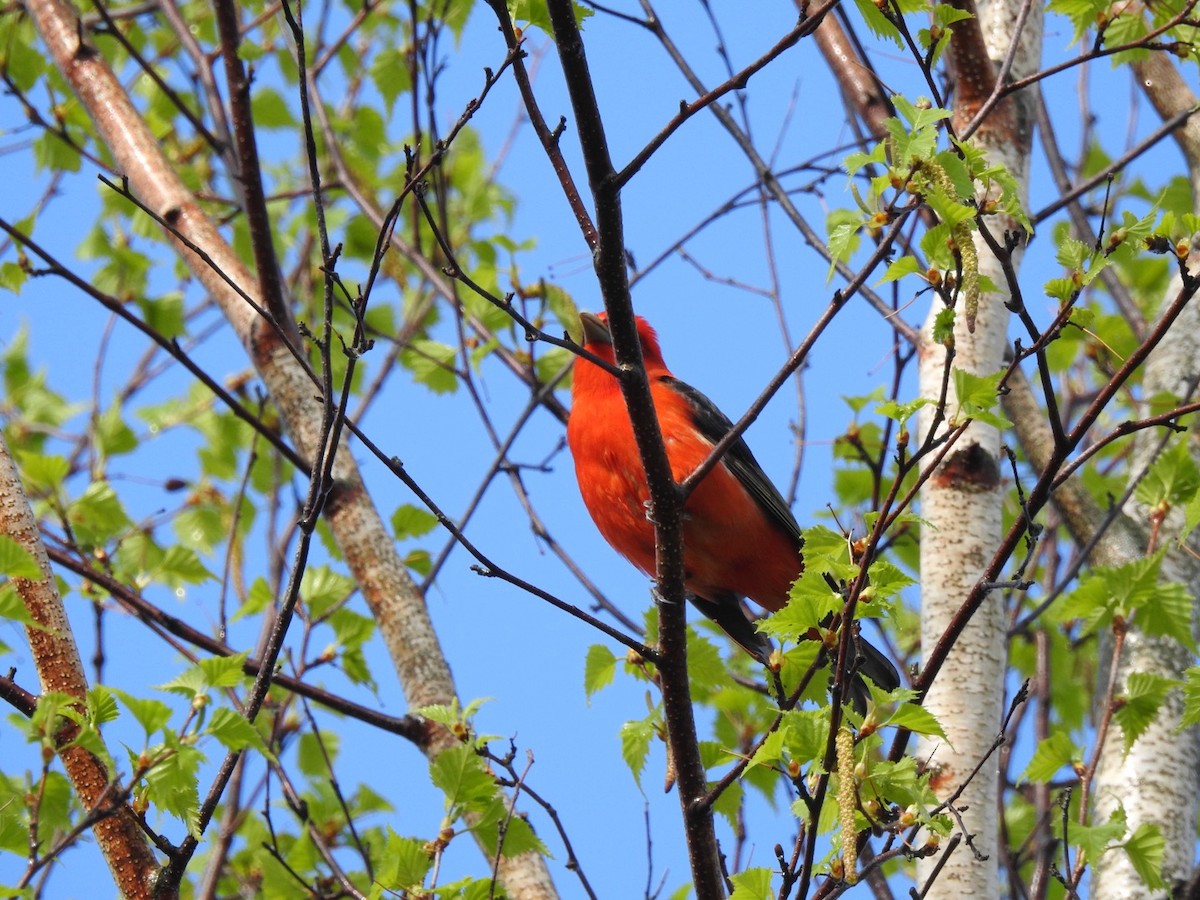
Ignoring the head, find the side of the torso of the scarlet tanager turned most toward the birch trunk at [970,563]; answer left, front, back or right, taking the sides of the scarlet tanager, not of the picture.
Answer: left

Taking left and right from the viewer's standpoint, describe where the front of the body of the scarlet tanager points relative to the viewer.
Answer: facing the viewer and to the left of the viewer
